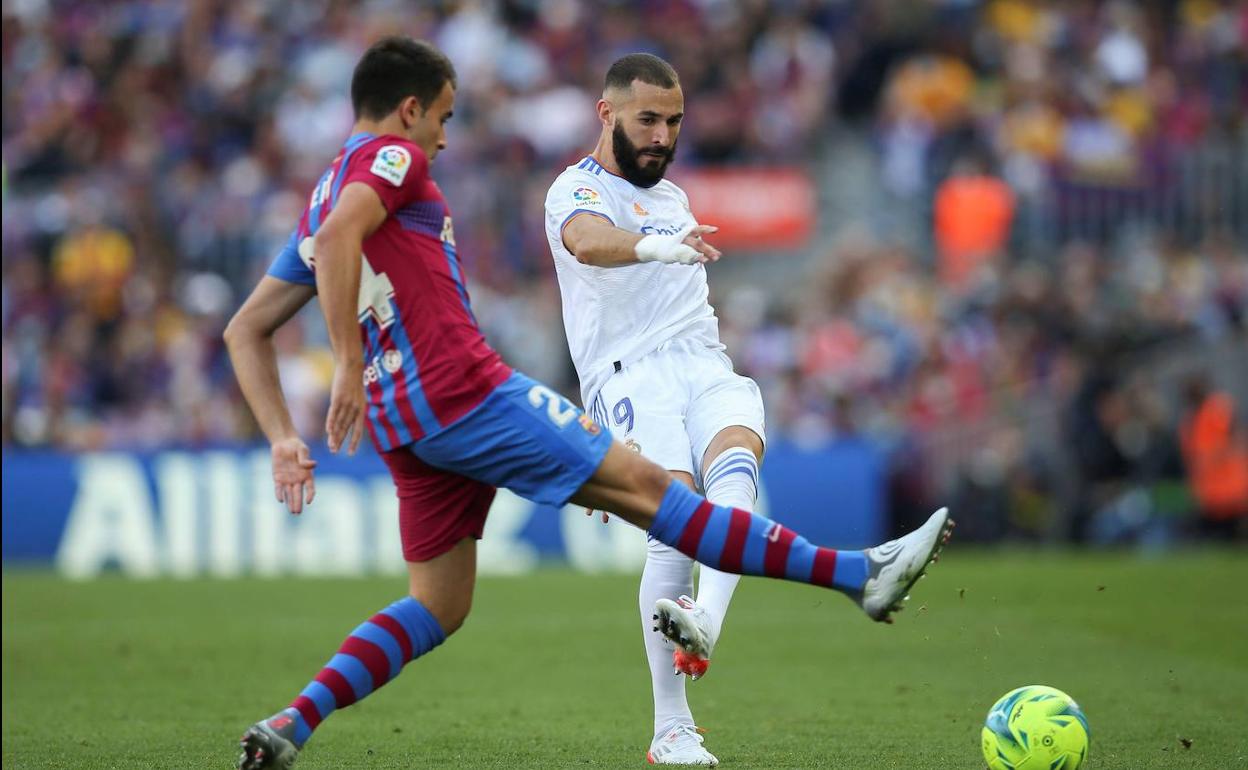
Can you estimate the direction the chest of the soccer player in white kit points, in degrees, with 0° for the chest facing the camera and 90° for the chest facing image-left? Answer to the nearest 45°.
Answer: approximately 315°

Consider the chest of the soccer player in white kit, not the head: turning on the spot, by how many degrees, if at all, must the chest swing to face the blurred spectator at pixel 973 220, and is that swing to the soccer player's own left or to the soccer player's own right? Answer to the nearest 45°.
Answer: approximately 135° to the soccer player's own left

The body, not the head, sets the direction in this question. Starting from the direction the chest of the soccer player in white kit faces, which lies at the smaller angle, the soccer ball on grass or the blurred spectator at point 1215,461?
the soccer ball on grass

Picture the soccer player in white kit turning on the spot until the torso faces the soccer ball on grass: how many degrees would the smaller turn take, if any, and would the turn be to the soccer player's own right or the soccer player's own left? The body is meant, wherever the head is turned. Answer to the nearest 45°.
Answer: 0° — they already face it

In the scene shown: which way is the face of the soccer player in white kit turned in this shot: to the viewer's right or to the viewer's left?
to the viewer's right

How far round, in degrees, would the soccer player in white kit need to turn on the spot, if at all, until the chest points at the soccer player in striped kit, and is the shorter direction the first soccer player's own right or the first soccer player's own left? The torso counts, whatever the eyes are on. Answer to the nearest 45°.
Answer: approximately 90° to the first soccer player's own right

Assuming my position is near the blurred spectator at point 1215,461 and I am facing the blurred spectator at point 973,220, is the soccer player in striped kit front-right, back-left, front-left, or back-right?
back-left

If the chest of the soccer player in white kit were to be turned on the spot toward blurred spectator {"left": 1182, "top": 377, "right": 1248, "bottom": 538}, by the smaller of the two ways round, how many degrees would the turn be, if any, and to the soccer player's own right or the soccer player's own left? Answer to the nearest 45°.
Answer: approximately 90° to the soccer player's own left

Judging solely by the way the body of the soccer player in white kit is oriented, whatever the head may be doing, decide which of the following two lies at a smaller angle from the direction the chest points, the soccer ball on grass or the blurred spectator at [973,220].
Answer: the soccer ball on grass

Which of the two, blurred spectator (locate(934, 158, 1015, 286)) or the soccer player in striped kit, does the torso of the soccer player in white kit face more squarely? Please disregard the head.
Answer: the soccer player in striped kit
